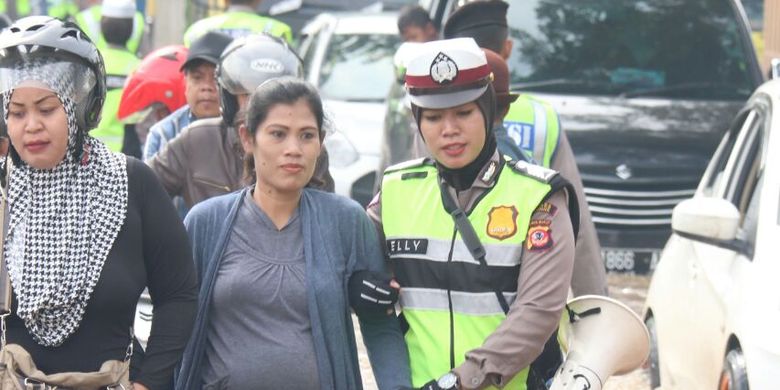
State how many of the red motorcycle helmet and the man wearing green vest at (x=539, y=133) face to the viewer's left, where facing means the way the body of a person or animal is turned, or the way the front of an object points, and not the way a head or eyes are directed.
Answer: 1

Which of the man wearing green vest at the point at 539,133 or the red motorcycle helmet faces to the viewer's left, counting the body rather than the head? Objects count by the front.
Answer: the red motorcycle helmet

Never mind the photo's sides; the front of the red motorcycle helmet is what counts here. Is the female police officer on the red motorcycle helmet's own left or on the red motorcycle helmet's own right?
on the red motorcycle helmet's own left

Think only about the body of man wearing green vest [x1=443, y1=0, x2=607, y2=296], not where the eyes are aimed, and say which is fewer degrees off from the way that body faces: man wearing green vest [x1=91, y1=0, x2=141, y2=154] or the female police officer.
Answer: the man wearing green vest

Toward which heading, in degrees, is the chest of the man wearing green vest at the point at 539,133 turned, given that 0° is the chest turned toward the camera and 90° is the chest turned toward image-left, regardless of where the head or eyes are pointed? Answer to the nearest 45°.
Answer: approximately 180°

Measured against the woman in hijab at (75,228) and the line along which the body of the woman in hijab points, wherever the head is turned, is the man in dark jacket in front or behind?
behind

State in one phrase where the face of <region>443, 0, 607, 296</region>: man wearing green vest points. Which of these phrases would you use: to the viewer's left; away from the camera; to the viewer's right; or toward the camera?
away from the camera

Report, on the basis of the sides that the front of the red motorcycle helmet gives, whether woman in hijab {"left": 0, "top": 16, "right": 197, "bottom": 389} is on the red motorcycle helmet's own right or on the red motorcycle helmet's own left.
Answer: on the red motorcycle helmet's own left
